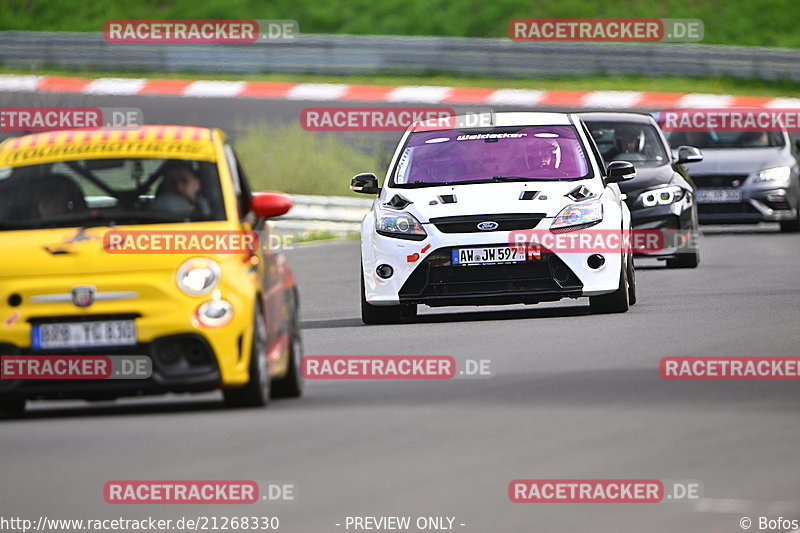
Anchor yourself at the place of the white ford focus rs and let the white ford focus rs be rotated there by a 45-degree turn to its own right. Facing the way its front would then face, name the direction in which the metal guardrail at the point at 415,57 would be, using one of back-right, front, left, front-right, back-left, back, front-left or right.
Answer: back-right

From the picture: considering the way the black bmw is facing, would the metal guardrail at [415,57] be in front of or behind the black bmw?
behind

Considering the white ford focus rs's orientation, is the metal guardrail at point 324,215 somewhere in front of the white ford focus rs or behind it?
behind

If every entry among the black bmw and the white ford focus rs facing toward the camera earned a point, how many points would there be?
2

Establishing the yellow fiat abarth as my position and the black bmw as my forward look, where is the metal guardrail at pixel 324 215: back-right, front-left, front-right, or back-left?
front-left

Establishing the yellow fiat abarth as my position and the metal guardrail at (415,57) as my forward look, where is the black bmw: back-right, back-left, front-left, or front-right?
front-right

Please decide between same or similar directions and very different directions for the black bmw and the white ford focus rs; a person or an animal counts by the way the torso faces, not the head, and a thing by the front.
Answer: same or similar directions

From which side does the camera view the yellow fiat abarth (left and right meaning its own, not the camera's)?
front

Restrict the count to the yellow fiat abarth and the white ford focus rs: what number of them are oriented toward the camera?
2

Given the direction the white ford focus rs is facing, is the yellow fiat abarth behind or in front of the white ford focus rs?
in front

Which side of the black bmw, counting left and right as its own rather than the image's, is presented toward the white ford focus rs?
front

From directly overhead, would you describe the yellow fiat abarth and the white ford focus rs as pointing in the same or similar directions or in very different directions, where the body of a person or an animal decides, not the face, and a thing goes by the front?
same or similar directions

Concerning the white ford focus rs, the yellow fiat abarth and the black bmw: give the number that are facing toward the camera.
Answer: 3

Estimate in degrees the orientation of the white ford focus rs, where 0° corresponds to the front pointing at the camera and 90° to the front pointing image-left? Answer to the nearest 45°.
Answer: approximately 0°

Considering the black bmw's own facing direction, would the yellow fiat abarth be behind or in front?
in front
